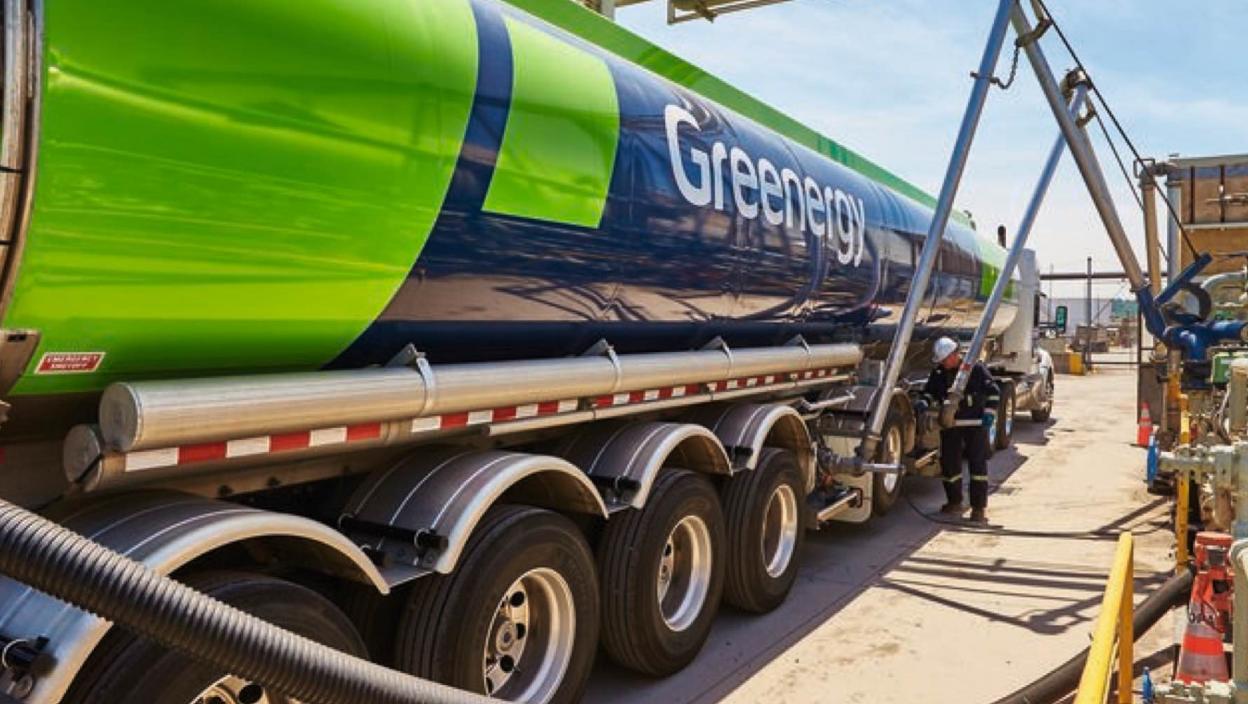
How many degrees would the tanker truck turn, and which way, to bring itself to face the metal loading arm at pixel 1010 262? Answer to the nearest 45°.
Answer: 0° — it already faces it

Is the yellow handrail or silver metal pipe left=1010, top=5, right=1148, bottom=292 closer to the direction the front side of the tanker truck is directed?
the silver metal pipe

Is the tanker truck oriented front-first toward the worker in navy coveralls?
yes

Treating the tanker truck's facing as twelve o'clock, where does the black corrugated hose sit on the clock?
The black corrugated hose is roughly at 5 o'clock from the tanker truck.

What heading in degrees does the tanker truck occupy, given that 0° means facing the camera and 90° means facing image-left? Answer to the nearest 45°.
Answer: approximately 225°
